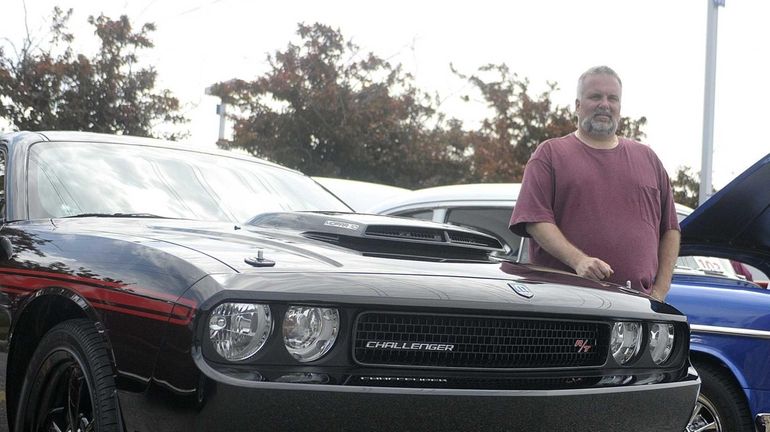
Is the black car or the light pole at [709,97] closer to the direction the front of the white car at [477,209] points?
the black car

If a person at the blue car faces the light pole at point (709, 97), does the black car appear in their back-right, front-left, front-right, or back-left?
back-left

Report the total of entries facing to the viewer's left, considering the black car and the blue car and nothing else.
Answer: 0

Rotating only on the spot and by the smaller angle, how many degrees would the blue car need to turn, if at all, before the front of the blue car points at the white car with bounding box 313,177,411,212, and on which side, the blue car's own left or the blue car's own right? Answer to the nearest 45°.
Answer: approximately 180°

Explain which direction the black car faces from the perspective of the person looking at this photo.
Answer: facing the viewer and to the right of the viewer

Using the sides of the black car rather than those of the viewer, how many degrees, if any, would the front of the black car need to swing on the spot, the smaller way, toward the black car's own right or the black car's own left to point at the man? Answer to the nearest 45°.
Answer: approximately 90° to the black car's own left
